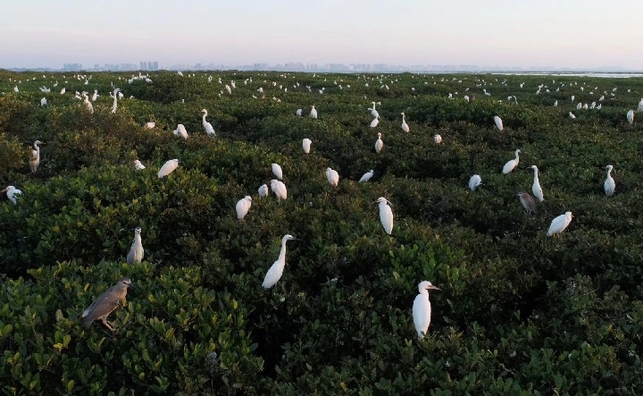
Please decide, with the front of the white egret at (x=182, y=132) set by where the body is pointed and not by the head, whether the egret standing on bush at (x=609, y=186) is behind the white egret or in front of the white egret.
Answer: behind

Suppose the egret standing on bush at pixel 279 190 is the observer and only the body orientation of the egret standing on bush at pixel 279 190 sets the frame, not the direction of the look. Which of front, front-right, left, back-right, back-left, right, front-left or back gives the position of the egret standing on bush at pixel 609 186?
back

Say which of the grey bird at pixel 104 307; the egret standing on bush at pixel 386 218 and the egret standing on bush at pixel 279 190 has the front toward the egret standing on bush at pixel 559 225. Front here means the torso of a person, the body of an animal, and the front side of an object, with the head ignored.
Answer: the grey bird

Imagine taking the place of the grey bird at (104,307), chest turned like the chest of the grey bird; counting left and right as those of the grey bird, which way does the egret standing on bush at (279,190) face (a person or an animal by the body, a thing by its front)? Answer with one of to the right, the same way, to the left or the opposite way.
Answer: the opposite way

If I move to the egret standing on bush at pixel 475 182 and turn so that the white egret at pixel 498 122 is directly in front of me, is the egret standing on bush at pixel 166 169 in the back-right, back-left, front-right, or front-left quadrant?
back-left
